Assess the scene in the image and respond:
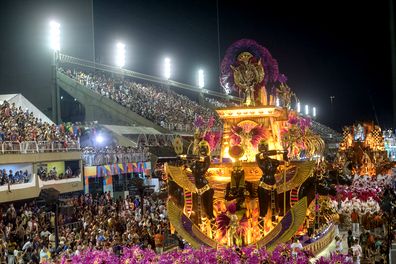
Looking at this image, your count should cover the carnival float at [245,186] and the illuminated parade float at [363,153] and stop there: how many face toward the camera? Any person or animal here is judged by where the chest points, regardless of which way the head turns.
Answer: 2

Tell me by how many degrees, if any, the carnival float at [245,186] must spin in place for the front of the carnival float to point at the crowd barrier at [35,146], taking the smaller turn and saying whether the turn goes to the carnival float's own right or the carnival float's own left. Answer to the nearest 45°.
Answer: approximately 135° to the carnival float's own right

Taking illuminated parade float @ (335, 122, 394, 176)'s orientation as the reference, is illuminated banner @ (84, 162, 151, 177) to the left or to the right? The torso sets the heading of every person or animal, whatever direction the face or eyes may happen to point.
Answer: on its right

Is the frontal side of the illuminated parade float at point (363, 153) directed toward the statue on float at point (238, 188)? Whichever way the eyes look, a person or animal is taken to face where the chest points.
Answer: yes

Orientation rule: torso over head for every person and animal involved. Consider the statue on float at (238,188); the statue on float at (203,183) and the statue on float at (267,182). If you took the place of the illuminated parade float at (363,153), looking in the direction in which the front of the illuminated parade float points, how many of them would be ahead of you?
3

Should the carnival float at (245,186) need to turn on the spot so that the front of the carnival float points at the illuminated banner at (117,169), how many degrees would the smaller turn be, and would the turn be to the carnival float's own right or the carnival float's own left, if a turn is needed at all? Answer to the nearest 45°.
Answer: approximately 135° to the carnival float's own right

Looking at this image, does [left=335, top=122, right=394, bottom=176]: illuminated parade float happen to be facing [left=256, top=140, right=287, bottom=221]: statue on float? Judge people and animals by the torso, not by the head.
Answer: yes

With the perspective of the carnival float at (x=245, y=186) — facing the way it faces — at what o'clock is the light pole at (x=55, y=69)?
The light pole is roughly at 5 o'clock from the carnival float.

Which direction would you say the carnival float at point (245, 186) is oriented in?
toward the camera
